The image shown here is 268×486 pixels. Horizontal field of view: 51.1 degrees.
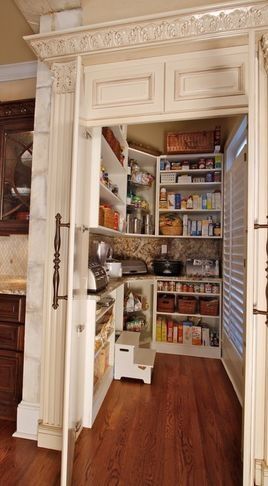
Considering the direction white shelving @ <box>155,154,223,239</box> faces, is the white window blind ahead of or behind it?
ahead

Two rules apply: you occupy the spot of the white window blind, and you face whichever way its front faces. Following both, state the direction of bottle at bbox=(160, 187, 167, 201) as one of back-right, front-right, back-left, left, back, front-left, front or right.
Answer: front-right

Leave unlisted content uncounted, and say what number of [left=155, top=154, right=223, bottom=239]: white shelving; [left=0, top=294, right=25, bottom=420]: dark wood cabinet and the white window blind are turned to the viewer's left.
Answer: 1

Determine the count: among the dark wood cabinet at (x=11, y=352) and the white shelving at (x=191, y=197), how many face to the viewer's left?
0

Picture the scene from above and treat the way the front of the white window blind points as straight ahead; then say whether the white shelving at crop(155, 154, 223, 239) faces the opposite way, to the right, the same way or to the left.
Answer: to the left

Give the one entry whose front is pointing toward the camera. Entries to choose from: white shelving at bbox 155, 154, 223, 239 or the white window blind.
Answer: the white shelving

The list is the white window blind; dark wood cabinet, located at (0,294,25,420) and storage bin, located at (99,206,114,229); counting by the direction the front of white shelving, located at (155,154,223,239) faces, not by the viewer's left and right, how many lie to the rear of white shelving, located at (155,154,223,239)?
0

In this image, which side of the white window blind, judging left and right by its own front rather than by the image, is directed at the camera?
left

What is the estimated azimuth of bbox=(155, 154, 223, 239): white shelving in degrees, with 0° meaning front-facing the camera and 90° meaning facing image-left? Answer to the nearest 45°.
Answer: approximately 0°

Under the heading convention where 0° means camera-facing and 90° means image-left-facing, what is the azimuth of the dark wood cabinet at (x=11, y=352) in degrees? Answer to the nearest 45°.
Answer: approximately 0°
